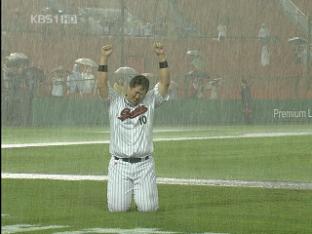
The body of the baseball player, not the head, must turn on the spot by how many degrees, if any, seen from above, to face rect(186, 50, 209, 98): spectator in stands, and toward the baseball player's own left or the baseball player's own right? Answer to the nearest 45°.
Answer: approximately 180°

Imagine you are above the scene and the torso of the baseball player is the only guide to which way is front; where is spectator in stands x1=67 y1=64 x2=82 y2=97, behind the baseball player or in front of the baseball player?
behind

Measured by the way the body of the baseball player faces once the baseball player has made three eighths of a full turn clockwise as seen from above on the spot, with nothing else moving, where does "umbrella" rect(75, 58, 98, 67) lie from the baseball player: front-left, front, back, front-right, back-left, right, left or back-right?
front-right

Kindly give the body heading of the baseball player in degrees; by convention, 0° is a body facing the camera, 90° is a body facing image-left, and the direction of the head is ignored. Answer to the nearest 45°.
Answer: approximately 0°

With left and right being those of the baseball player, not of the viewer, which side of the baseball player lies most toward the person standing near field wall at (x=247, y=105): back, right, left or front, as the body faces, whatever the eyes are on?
back
